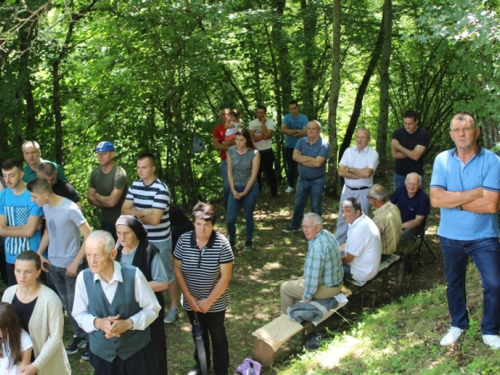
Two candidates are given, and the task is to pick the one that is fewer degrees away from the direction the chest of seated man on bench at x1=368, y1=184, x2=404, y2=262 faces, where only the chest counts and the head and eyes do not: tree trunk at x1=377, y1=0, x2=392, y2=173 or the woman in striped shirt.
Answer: the woman in striped shirt

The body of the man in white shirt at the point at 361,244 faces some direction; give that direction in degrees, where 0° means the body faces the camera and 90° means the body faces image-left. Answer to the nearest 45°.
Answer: approximately 90°

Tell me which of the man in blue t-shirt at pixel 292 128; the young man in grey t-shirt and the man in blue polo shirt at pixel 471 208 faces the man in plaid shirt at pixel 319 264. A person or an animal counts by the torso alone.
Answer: the man in blue t-shirt at pixel 292 128

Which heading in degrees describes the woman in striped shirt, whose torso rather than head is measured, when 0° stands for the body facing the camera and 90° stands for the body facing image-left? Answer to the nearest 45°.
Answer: approximately 0°

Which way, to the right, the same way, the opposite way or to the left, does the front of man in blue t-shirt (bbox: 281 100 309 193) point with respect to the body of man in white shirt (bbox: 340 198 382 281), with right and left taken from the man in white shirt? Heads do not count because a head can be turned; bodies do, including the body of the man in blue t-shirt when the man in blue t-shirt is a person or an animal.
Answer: to the left

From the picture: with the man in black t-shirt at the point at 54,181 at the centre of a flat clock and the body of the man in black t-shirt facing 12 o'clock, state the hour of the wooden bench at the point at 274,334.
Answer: The wooden bench is roughly at 9 o'clock from the man in black t-shirt.

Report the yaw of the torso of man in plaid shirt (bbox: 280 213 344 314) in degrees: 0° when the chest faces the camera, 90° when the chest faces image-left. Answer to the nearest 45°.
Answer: approximately 90°

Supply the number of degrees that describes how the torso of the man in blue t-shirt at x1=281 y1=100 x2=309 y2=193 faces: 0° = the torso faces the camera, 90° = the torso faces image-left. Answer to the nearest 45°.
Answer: approximately 0°

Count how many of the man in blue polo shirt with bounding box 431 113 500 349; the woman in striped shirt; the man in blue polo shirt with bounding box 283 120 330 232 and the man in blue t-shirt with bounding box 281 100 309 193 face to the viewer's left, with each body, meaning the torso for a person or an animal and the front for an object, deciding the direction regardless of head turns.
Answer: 0

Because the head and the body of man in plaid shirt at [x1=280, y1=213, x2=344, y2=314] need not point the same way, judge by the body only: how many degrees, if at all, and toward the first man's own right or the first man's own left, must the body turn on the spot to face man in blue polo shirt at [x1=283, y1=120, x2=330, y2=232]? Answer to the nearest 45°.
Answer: approximately 90° to the first man's own right

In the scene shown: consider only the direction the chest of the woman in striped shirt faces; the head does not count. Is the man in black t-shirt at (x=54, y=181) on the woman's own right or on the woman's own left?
on the woman's own right

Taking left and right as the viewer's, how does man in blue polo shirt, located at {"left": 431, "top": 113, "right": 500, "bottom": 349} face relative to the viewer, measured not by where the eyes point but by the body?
facing the viewer

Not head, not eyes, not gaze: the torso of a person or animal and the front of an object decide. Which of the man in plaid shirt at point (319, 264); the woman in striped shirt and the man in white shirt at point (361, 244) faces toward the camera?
the woman in striped shirt

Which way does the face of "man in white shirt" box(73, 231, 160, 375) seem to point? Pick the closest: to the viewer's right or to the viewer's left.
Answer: to the viewer's left

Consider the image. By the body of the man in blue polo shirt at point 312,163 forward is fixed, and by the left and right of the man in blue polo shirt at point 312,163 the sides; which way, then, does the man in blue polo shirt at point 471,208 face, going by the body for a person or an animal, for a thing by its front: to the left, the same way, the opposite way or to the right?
the same way

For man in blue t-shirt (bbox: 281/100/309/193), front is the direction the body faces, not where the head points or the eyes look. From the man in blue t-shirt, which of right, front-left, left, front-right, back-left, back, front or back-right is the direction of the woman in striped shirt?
front

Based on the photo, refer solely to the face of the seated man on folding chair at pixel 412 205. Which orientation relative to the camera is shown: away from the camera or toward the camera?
toward the camera

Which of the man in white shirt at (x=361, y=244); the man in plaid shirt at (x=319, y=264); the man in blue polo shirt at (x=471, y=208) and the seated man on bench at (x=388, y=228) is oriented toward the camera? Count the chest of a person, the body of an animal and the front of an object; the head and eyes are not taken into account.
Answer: the man in blue polo shirt

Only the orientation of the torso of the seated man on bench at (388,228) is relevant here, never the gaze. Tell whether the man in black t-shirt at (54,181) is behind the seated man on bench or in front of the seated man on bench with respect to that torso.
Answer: in front

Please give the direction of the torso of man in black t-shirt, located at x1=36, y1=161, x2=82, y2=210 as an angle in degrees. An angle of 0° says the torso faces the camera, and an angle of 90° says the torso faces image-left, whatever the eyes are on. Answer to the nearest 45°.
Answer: approximately 45°

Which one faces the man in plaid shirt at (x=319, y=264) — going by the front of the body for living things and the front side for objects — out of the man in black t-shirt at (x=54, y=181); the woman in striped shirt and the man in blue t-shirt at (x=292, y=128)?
the man in blue t-shirt

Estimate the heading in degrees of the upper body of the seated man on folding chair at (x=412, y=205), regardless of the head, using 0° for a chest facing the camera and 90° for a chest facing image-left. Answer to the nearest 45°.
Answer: approximately 45°

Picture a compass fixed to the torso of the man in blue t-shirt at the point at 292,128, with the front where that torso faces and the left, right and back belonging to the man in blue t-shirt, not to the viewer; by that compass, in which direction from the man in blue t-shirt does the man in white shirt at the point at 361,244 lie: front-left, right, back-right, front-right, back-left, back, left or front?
front

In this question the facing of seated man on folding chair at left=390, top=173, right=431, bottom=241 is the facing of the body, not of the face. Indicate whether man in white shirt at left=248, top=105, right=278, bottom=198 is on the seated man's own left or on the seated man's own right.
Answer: on the seated man's own right
